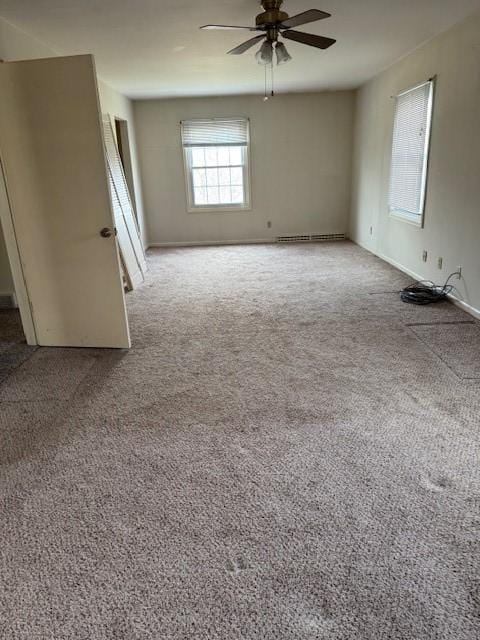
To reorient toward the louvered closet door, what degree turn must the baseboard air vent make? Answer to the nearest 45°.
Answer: approximately 45° to its right

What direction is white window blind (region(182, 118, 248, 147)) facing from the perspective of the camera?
toward the camera

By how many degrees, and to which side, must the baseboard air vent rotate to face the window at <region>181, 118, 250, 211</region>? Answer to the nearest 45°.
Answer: approximately 90° to its right

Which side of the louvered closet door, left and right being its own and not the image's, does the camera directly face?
right

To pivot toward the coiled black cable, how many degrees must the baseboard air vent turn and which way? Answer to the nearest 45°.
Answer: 0° — it already faces it

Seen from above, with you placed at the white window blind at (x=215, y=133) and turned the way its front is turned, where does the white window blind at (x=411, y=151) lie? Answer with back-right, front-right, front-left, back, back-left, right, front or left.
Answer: front-left

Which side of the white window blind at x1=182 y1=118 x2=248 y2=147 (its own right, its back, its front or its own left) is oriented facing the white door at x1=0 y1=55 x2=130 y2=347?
front

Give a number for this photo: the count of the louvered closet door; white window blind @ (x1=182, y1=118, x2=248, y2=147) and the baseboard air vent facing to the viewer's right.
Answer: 1

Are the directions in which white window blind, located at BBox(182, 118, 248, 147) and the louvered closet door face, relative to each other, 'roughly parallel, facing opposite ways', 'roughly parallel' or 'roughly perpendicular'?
roughly perpendicular

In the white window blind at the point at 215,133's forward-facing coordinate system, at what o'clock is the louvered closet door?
The louvered closet door is roughly at 1 o'clock from the white window blind.

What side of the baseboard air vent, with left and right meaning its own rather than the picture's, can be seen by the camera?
front

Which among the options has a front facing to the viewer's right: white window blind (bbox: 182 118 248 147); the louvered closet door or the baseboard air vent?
the louvered closet door

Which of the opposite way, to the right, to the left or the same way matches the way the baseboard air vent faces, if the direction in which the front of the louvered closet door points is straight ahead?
to the right

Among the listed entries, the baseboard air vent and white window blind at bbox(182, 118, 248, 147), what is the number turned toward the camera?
2

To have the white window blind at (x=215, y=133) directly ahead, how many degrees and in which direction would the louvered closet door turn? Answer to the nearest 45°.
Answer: approximately 45° to its left
